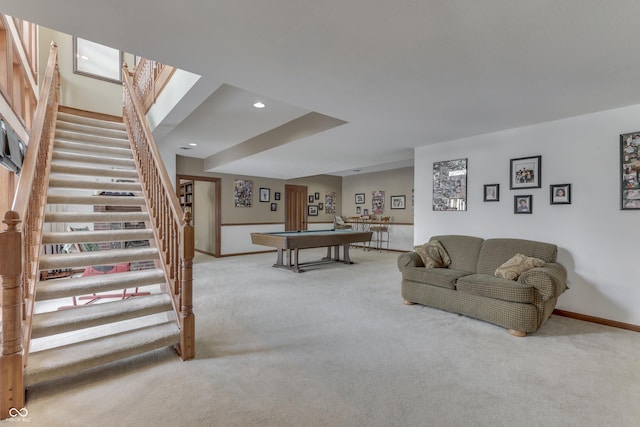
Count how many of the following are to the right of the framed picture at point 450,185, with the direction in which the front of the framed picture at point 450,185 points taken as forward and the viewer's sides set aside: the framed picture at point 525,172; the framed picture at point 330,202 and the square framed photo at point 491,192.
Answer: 1

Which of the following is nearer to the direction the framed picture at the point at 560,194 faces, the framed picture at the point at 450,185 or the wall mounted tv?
the wall mounted tv

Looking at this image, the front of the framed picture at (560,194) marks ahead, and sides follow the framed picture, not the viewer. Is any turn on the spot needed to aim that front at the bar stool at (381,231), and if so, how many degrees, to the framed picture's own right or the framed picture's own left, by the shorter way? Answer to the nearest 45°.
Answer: approximately 135° to the framed picture's own right

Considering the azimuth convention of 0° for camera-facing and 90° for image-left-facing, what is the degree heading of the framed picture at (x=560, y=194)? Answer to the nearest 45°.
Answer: approximately 0°

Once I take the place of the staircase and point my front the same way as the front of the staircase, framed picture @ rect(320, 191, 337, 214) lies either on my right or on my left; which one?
on my left

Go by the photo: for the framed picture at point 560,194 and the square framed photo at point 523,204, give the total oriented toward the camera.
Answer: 2

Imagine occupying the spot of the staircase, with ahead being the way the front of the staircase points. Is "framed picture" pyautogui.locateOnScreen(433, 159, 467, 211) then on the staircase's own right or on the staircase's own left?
on the staircase's own left

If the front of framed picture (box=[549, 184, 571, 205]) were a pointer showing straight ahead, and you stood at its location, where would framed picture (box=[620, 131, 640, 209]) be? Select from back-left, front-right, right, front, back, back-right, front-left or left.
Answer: left
